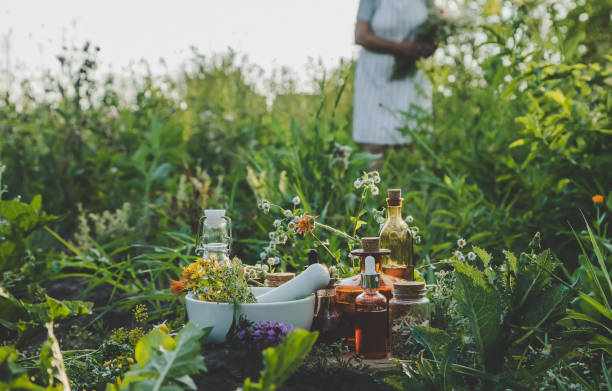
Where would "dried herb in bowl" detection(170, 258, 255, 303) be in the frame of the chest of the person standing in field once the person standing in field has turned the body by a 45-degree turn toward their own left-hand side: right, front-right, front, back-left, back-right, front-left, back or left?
right

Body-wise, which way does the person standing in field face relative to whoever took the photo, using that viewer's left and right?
facing the viewer and to the right of the viewer

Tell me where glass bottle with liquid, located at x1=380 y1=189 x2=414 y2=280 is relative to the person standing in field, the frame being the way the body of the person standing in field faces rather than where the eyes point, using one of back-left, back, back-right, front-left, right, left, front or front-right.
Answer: front-right

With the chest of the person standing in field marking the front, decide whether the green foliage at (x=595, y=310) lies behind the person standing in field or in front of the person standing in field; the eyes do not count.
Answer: in front

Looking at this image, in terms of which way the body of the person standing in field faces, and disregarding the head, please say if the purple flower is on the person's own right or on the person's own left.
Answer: on the person's own right

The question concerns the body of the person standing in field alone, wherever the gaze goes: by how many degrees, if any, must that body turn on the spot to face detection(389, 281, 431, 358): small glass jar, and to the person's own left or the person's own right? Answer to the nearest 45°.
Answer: approximately 45° to the person's own right

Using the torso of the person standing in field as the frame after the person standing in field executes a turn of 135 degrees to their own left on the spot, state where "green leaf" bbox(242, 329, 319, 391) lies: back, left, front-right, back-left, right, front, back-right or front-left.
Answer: back

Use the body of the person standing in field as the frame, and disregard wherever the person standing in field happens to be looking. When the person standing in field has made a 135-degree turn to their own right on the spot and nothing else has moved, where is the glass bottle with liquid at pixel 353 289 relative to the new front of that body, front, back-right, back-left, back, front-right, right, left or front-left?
left
